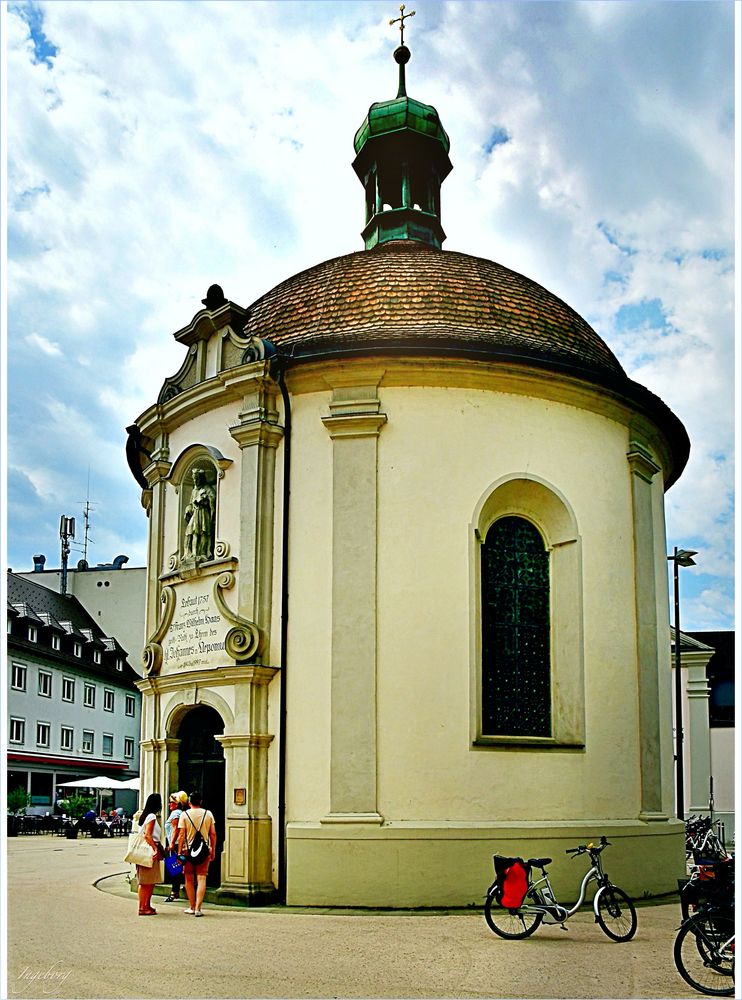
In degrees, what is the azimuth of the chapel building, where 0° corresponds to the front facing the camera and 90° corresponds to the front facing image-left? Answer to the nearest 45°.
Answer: approximately 45°

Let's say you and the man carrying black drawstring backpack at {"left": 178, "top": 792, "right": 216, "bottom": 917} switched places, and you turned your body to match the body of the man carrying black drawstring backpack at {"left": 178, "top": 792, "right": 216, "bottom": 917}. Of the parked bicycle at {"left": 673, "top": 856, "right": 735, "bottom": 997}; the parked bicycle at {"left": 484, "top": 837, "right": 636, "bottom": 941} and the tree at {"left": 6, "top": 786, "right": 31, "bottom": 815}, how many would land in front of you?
1

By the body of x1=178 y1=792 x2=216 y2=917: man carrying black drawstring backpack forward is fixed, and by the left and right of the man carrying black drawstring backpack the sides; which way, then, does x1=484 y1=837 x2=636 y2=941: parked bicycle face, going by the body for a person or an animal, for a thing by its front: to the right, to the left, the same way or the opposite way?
to the right

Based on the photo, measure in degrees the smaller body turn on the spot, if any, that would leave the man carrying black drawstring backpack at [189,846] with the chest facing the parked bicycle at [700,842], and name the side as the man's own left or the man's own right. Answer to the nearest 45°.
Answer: approximately 45° to the man's own right

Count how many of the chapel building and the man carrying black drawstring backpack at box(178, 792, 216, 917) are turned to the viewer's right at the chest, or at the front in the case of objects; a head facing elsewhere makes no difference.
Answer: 0

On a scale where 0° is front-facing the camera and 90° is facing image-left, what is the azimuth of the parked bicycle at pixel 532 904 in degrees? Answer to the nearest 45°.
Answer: approximately 270°

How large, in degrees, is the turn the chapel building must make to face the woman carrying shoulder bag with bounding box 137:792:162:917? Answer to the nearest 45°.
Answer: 0° — it already faces them

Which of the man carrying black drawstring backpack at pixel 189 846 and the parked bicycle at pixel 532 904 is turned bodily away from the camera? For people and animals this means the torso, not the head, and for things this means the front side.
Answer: the man carrying black drawstring backpack

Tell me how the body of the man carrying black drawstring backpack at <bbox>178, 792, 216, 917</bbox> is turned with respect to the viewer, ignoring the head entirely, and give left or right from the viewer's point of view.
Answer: facing away from the viewer

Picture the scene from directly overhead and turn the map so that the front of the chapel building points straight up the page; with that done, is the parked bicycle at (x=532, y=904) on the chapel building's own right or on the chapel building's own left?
on the chapel building's own left

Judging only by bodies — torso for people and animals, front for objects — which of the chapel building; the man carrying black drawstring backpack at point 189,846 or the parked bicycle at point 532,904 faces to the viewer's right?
the parked bicycle
